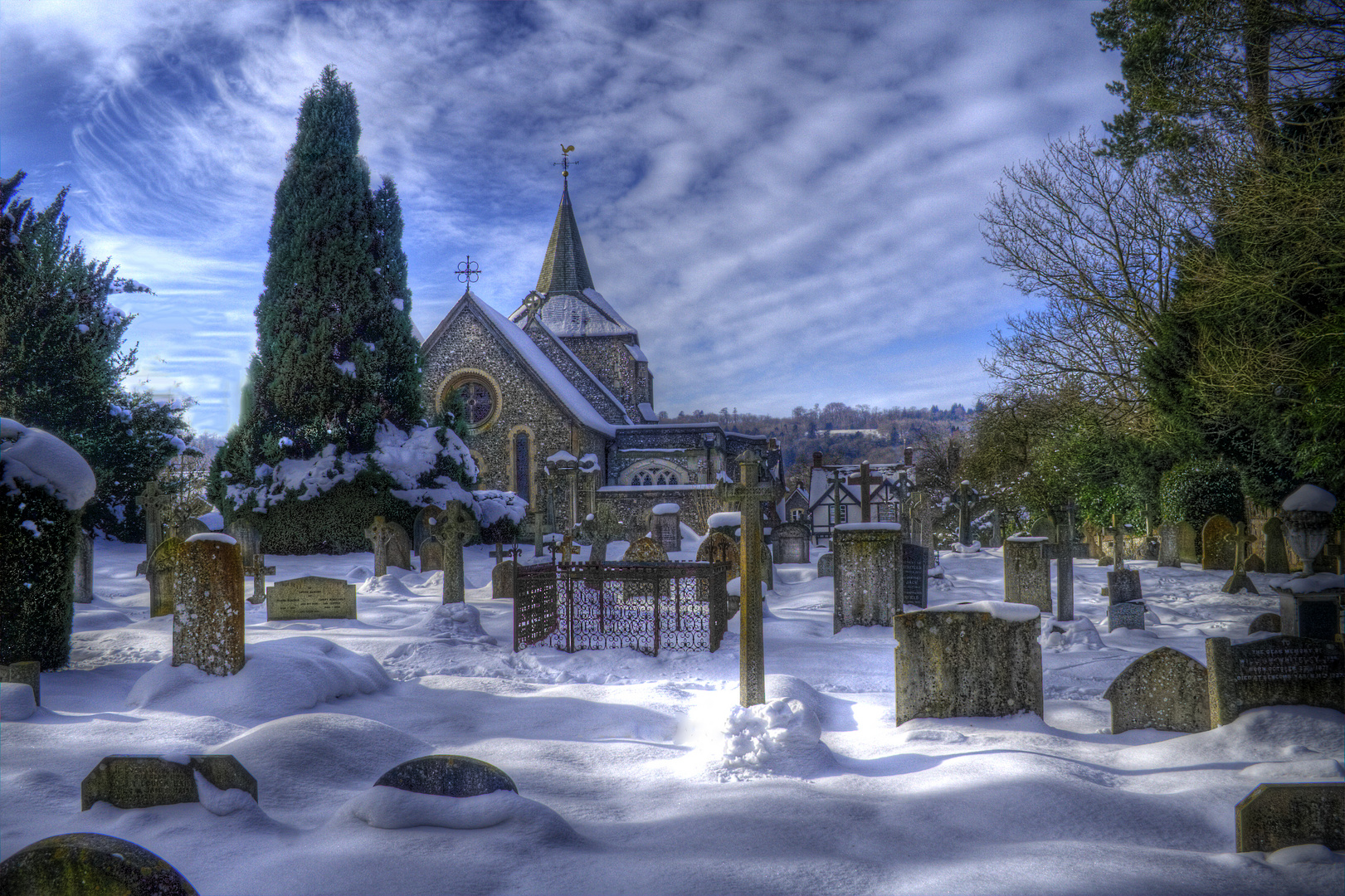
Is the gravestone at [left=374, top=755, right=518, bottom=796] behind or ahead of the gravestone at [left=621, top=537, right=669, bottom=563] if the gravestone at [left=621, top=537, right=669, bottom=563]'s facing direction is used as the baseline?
ahead

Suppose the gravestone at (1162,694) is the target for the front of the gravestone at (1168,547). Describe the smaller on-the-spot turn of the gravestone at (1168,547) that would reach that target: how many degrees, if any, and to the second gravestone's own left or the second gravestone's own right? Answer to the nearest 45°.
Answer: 0° — it already faces it

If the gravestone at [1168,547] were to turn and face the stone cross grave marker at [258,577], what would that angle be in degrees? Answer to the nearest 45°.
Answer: approximately 45° to its right

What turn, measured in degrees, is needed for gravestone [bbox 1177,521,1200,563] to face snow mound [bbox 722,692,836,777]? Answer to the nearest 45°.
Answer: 0° — it already faces it

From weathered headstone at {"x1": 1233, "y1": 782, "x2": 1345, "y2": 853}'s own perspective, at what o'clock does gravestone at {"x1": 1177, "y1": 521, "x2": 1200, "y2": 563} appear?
The gravestone is roughly at 6 o'clock from the weathered headstone.

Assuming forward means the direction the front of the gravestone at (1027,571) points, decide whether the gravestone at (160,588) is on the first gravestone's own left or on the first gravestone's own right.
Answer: on the first gravestone's own right

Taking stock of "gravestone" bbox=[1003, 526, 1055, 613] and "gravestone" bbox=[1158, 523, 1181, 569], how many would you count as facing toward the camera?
2

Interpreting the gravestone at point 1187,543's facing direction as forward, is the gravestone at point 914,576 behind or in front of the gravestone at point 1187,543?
in front

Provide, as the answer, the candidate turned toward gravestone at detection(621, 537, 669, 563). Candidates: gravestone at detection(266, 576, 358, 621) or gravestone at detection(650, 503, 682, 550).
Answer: gravestone at detection(650, 503, 682, 550)

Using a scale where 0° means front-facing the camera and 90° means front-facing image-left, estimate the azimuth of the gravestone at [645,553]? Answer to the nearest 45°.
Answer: approximately 0°
